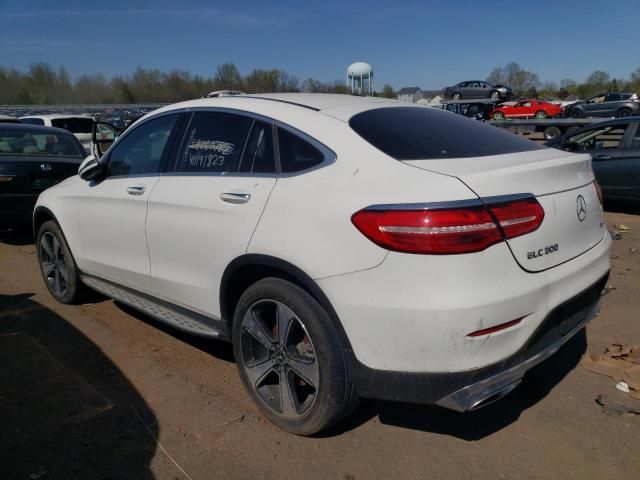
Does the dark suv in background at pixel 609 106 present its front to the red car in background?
yes

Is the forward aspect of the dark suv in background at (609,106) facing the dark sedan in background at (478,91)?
yes

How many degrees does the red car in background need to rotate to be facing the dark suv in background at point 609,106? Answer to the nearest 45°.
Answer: approximately 180°

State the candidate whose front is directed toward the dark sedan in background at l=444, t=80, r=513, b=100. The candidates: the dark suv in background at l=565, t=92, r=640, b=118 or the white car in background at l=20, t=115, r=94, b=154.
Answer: the dark suv in background at l=565, t=92, r=640, b=118

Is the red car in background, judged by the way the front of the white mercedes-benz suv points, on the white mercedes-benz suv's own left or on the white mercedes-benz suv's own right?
on the white mercedes-benz suv's own right

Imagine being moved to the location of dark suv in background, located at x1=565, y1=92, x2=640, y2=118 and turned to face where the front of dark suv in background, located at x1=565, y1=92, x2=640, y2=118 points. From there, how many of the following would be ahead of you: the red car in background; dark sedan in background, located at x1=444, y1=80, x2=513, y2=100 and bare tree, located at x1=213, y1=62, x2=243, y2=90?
3

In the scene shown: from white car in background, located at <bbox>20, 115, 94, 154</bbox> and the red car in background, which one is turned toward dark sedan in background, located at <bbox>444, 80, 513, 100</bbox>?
the red car in background

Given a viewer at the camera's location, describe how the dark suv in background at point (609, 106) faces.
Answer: facing to the left of the viewer

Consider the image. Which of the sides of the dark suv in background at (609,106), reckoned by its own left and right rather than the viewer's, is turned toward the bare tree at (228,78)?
front

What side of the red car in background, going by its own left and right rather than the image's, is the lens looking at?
left

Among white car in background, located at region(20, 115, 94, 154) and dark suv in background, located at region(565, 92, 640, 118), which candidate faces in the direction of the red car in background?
the dark suv in background

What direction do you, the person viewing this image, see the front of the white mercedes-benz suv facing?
facing away from the viewer and to the left of the viewer
